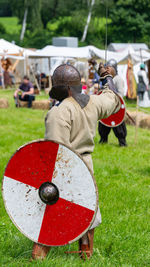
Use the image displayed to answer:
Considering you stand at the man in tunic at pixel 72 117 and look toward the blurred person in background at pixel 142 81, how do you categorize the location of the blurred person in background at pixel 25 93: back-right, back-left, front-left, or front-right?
front-left

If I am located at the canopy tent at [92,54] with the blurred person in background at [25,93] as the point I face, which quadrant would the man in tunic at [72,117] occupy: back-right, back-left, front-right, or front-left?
front-left

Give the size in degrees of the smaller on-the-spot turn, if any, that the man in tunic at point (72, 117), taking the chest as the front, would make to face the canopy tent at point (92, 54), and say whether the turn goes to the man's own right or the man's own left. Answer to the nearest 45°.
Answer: approximately 45° to the man's own right

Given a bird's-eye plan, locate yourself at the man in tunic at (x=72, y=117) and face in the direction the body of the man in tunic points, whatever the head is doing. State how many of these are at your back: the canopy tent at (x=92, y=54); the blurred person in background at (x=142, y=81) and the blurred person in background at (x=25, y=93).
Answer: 0

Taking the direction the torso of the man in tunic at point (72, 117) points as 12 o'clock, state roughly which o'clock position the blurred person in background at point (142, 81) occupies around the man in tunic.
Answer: The blurred person in background is roughly at 2 o'clock from the man in tunic.

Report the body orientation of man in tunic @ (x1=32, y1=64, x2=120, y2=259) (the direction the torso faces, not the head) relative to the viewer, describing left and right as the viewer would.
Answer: facing away from the viewer and to the left of the viewer

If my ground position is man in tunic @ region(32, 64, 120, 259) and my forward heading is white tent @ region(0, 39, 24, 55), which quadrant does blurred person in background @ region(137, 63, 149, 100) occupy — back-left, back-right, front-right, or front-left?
front-right
